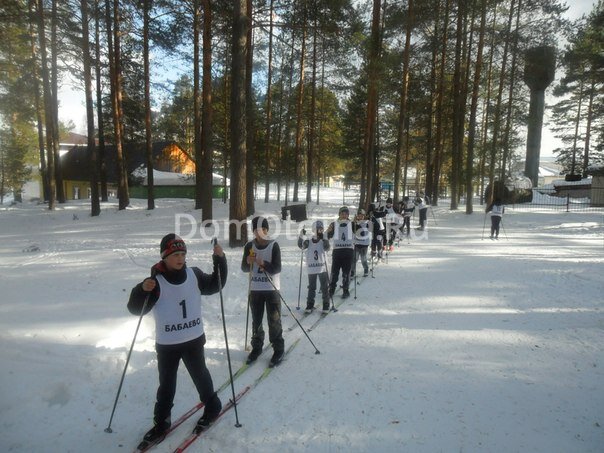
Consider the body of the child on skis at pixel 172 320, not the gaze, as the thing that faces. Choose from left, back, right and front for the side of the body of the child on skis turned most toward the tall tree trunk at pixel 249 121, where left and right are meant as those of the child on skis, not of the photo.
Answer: back

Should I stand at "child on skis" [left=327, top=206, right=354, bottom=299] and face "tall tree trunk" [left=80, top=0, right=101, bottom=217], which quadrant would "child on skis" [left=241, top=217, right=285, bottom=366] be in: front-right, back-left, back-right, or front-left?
back-left

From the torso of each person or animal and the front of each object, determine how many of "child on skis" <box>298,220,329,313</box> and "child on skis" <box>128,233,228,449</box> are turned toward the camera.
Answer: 2

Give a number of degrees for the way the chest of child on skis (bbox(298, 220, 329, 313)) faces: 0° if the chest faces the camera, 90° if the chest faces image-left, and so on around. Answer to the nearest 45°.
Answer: approximately 0°

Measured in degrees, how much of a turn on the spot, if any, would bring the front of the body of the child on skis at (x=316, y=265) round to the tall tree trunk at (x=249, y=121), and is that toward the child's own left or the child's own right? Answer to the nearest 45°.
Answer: approximately 180°

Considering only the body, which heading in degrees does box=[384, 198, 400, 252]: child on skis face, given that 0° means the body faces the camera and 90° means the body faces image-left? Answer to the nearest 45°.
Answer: approximately 45°

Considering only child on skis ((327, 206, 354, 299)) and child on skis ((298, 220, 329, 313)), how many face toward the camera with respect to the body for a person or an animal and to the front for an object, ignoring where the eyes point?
2

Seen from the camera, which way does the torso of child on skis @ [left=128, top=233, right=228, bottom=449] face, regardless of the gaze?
toward the camera

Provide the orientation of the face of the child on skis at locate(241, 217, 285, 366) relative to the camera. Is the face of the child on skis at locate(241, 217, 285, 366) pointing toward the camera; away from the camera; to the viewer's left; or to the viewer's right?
toward the camera

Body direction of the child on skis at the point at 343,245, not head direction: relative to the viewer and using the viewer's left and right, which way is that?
facing the viewer

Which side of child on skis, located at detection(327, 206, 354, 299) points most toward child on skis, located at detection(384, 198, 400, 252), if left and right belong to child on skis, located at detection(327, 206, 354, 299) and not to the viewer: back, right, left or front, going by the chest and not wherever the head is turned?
back

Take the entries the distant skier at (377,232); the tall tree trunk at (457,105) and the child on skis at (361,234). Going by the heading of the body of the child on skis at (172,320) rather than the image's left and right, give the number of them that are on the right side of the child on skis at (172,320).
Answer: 0

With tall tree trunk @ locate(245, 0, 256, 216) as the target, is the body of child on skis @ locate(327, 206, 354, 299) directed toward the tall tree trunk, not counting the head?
no

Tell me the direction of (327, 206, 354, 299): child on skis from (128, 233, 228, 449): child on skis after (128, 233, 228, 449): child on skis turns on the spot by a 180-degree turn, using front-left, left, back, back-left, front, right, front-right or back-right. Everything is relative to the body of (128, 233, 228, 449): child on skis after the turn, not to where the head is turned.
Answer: front-right

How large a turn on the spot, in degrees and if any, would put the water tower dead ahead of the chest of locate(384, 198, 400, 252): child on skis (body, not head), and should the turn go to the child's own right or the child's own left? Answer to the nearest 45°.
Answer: approximately 180°

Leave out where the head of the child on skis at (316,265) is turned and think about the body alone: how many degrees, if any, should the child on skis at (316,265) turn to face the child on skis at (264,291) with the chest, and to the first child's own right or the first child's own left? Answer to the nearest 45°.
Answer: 0° — they already face them
